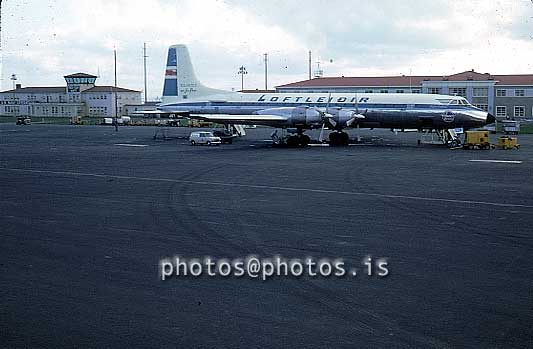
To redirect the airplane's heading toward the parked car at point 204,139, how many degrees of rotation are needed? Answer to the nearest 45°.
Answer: approximately 135° to its right

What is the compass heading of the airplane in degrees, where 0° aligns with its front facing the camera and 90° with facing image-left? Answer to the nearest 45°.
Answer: approximately 315°

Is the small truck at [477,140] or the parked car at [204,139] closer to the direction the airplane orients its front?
the small truck

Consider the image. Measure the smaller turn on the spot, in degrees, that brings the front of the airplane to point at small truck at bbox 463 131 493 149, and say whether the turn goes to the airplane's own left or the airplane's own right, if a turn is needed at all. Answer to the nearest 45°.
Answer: approximately 45° to the airplane's own left
